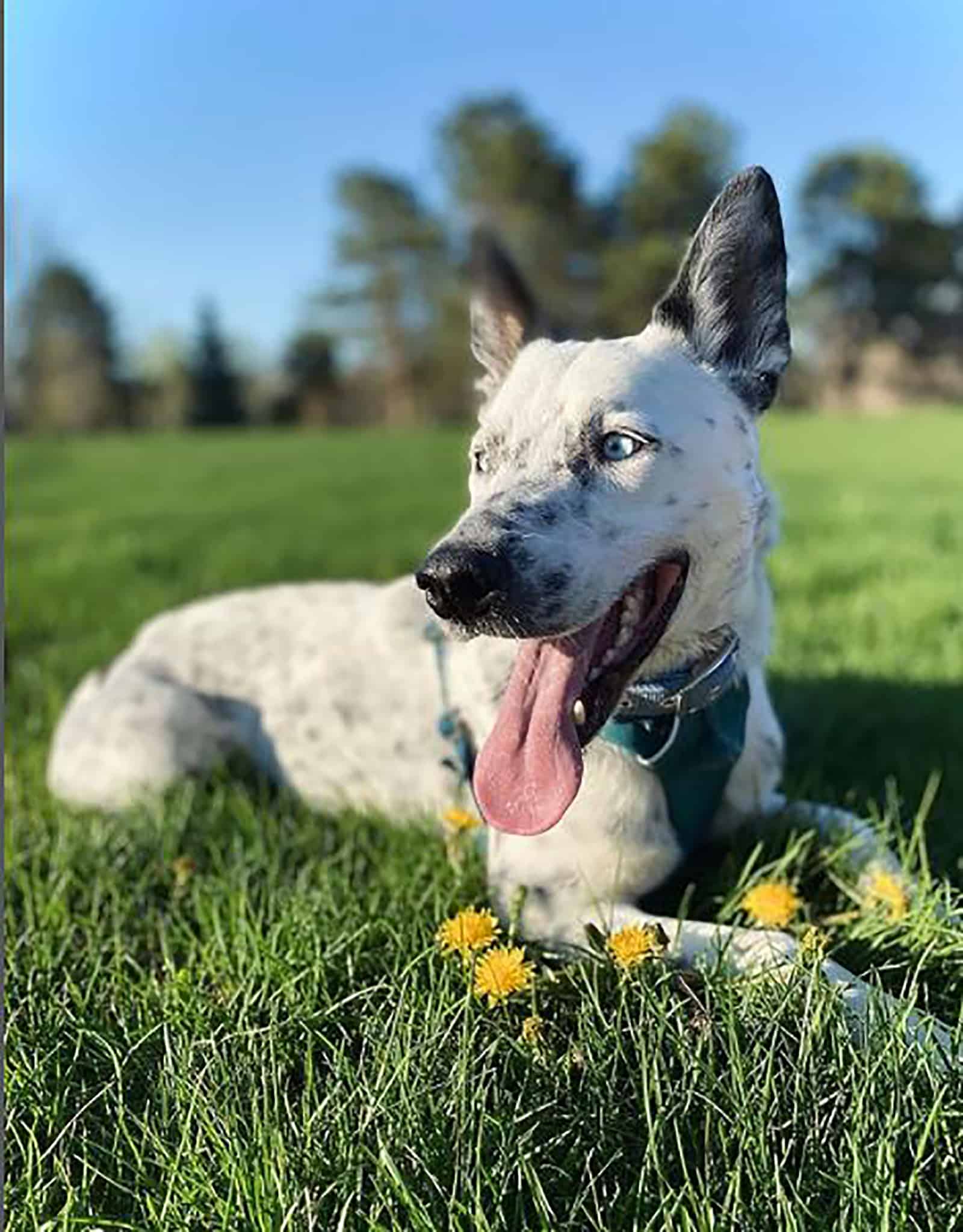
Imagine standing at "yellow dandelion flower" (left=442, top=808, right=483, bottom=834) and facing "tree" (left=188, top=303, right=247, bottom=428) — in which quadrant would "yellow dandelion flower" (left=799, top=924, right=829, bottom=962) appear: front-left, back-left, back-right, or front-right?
back-right

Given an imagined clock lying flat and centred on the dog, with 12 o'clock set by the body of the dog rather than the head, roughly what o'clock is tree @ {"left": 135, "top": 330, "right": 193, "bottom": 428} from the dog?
The tree is roughly at 7 o'clock from the dog.

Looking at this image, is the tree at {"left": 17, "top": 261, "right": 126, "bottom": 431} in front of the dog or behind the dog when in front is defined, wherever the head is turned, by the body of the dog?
behind

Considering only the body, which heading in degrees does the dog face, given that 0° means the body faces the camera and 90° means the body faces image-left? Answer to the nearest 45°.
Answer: approximately 315°

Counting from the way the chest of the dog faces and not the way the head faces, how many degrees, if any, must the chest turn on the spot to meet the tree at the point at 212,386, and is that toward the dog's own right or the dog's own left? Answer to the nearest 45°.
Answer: approximately 135° to the dog's own left

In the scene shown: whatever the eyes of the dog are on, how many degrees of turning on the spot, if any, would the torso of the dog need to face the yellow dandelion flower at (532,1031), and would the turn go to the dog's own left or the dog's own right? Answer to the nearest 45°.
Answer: approximately 45° to the dog's own right

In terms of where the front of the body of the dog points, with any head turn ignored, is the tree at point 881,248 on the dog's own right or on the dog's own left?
on the dog's own left

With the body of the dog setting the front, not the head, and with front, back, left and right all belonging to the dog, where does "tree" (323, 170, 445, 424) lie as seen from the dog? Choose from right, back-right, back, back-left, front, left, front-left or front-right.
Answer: back-left
